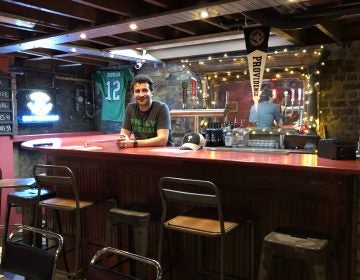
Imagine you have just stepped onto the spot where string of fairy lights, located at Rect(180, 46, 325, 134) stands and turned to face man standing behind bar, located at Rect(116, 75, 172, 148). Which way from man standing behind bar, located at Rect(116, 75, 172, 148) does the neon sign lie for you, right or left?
right

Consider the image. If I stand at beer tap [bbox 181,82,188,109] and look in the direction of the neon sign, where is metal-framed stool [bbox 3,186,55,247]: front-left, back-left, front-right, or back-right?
front-left

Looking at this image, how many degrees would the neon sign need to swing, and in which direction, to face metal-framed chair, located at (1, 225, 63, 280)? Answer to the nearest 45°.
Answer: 0° — it already faces it

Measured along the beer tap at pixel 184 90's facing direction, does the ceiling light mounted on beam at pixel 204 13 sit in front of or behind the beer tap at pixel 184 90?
in front

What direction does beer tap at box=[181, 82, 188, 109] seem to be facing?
toward the camera

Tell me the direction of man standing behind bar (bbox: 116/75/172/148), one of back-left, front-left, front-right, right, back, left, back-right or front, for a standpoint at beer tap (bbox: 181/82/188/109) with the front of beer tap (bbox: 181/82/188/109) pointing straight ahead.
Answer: front

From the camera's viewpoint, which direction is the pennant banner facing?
toward the camera

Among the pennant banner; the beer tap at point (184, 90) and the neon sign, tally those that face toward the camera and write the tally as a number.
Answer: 3

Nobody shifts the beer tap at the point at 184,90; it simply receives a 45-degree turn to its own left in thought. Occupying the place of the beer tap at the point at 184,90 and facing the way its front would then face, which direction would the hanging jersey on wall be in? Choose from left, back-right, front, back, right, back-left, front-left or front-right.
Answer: back

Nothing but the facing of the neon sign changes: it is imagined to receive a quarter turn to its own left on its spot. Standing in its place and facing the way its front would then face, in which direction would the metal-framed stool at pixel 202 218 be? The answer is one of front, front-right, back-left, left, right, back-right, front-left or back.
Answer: right

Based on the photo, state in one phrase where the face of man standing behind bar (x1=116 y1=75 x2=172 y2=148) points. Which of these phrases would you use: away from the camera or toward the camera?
toward the camera

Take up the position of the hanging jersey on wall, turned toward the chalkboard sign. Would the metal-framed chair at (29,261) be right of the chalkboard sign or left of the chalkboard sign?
left

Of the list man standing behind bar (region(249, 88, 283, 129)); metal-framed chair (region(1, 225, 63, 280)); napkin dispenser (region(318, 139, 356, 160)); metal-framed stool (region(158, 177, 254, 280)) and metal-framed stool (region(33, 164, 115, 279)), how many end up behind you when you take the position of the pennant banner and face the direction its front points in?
1
